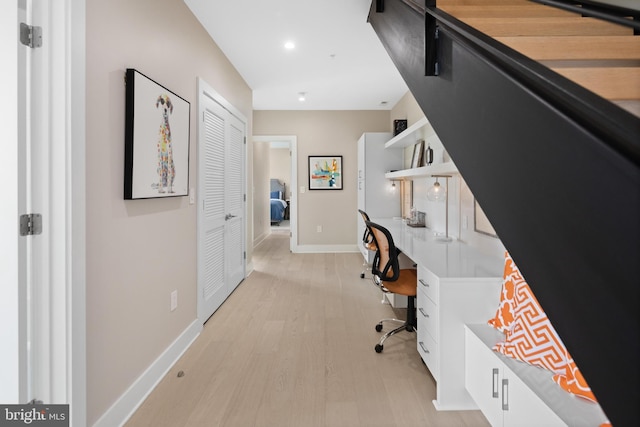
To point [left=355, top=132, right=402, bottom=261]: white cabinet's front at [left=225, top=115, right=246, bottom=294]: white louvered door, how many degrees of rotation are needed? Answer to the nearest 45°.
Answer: approximately 45° to its left

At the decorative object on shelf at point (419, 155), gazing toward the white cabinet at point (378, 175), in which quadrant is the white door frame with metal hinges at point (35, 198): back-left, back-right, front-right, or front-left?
back-left

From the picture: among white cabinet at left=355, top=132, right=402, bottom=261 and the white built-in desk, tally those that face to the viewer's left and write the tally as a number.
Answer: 2

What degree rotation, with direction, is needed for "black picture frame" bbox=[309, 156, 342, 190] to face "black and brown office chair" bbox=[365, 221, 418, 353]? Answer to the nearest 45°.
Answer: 0° — it already faces it

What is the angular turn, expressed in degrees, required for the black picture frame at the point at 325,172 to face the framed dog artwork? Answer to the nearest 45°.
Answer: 0° — it already faces it

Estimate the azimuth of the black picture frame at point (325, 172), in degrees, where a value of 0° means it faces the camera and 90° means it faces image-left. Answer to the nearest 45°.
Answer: approximately 0°

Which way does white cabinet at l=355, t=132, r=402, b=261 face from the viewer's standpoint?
to the viewer's left

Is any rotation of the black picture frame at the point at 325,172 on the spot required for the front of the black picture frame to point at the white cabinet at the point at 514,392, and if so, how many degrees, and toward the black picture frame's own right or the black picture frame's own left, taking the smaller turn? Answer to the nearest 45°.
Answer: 0° — it already faces it

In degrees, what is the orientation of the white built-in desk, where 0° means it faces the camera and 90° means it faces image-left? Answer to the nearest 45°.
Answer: approximately 90°

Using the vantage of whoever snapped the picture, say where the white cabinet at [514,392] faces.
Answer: facing the viewer and to the left of the viewer

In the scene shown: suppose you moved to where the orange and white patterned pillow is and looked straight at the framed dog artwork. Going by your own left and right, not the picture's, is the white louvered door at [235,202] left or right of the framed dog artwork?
right

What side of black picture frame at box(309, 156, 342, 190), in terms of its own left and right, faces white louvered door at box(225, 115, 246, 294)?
front

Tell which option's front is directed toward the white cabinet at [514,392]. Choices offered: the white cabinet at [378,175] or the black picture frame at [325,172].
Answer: the black picture frame
